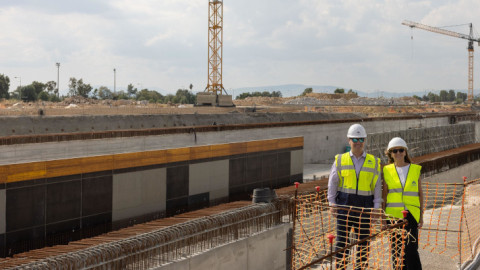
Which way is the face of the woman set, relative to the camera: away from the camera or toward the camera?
toward the camera

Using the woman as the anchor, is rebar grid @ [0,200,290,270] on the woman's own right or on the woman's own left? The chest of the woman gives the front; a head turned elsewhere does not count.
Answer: on the woman's own right

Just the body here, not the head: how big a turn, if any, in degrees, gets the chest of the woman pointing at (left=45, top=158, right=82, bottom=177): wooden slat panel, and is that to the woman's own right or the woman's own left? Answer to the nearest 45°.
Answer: approximately 135° to the woman's own right

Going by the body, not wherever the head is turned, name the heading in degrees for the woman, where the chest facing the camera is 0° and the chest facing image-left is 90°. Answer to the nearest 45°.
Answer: approximately 0°

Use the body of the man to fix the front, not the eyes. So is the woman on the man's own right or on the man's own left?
on the man's own left

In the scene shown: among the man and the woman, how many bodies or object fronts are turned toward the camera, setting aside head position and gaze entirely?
2

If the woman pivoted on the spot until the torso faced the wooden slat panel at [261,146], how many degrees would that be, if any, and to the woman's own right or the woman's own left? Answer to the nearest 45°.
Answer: approximately 180°

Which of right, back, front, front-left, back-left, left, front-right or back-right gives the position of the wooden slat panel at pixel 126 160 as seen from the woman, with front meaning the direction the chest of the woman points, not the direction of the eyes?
back-right

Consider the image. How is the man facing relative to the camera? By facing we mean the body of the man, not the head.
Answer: toward the camera

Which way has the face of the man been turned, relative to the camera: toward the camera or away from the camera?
toward the camera

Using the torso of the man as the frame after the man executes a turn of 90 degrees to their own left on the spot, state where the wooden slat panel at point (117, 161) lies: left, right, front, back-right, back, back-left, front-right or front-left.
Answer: back-left

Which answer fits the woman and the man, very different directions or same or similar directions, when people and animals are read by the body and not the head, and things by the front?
same or similar directions

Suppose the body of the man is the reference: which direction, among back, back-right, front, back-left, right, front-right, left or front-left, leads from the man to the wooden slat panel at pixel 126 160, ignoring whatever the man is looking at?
back-right

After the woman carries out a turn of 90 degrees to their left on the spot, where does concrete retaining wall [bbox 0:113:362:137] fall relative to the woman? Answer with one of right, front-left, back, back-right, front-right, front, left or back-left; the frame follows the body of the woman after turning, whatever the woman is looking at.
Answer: back-left
